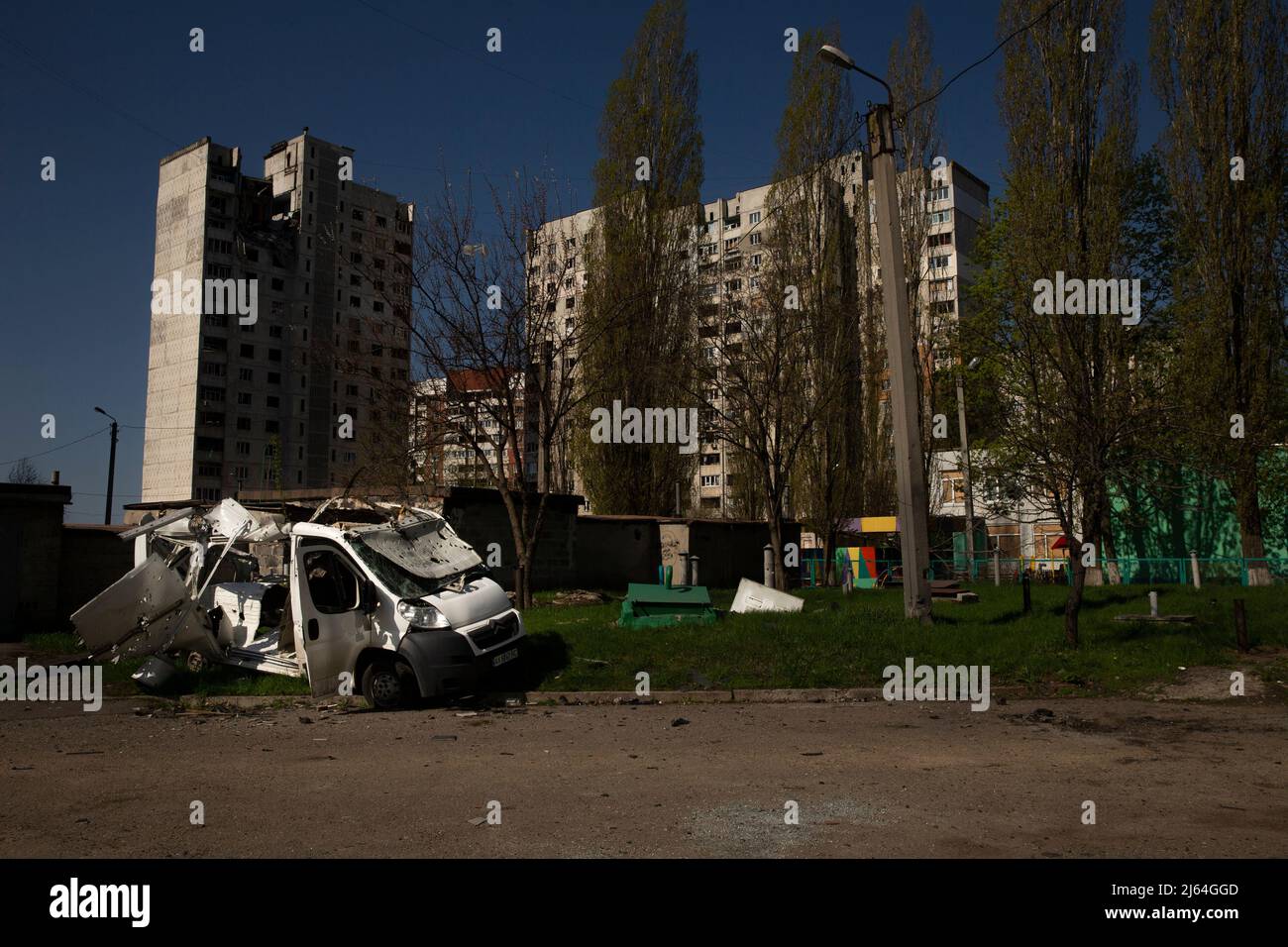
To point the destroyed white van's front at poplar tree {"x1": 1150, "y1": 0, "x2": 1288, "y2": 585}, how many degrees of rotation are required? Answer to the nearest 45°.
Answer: approximately 45° to its left

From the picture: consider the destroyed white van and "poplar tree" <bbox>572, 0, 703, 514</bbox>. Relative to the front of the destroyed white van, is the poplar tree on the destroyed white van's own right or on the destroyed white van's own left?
on the destroyed white van's own left

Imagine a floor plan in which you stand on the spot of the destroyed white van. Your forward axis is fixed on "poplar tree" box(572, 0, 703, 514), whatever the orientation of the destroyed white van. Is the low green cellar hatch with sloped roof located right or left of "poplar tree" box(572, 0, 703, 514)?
right

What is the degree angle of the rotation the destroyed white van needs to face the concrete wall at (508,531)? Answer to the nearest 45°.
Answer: approximately 90° to its left

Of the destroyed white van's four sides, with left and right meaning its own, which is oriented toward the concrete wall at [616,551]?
left

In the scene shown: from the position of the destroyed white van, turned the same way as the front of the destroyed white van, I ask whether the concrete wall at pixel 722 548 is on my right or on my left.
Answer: on my left

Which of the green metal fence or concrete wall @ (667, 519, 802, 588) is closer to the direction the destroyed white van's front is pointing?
the green metal fence

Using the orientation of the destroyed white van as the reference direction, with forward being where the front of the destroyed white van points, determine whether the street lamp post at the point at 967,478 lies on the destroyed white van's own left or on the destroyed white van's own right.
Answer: on the destroyed white van's own left

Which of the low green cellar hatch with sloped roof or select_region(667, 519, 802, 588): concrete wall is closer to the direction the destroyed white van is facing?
the low green cellar hatch with sloped roof

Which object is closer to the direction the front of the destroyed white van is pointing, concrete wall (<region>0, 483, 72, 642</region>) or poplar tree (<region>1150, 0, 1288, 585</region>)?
the poplar tree

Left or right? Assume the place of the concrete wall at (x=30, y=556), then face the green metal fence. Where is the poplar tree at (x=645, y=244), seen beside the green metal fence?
left

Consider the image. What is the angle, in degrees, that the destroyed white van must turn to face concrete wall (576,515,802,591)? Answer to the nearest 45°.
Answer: approximately 90° to its left

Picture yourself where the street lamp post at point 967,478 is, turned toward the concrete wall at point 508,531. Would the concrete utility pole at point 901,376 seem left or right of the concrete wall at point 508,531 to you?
left

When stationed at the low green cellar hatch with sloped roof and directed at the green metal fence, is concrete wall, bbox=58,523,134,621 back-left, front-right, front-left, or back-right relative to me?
back-left

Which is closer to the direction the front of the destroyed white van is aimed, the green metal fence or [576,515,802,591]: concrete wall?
the green metal fence

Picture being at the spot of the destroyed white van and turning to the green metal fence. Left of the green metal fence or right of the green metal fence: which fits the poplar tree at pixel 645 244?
left

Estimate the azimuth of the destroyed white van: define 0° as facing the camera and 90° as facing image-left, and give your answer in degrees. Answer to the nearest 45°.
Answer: approximately 315°
